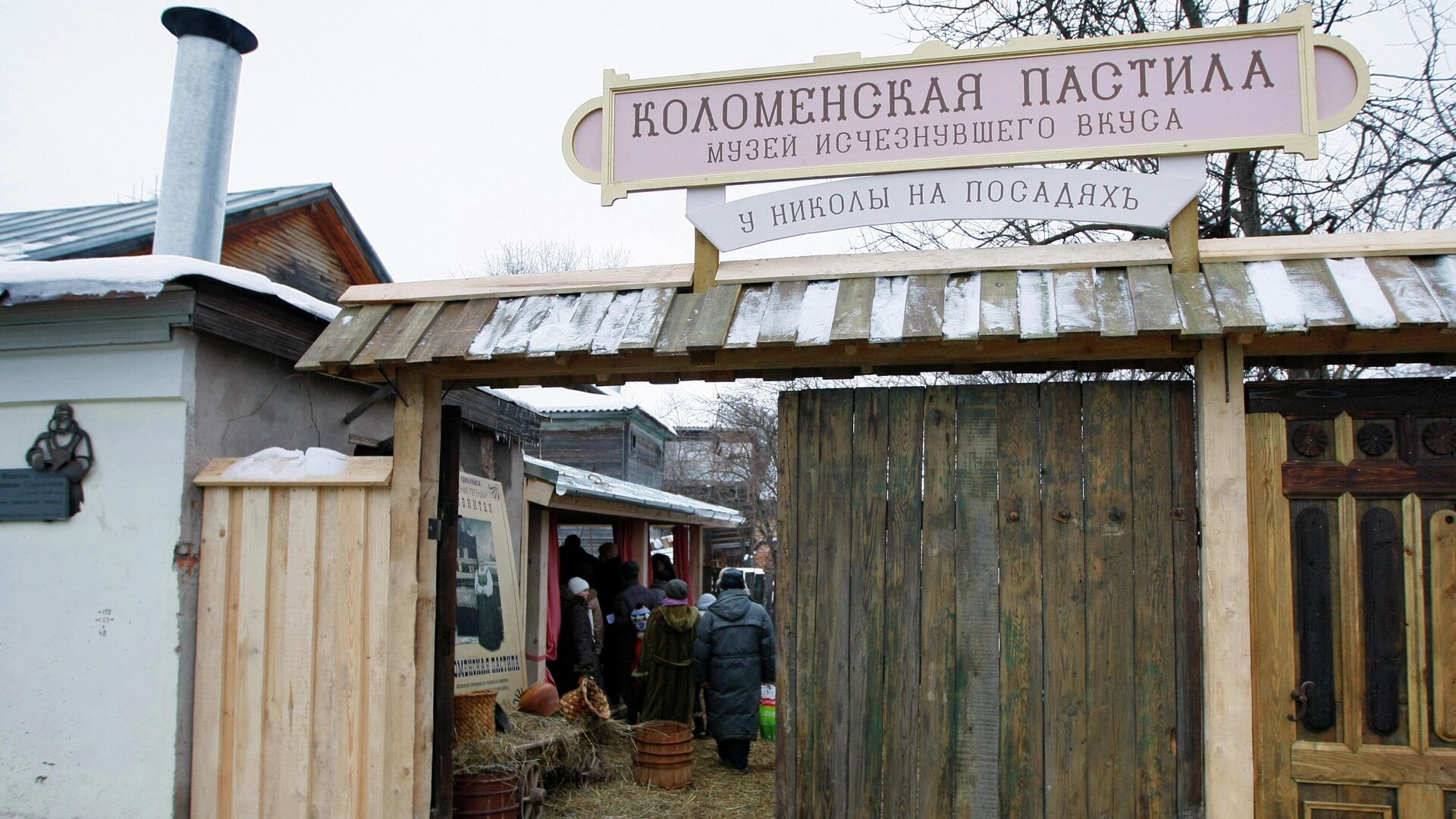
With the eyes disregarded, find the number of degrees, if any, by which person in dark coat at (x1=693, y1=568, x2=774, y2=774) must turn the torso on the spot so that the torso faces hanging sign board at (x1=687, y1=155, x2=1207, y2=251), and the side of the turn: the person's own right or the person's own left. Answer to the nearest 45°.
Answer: approximately 180°

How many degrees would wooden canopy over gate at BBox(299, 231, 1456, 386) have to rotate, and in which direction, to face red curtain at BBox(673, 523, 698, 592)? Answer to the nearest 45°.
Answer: approximately 180°

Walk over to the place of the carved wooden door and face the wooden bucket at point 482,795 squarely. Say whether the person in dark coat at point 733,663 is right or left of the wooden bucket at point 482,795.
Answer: right

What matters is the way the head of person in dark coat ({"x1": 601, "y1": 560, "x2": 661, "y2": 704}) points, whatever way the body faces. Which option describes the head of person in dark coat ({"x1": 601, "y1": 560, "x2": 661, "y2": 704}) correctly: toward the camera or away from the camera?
away from the camera

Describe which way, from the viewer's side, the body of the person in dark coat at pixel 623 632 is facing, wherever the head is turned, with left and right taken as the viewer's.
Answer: facing away from the viewer and to the right of the viewer

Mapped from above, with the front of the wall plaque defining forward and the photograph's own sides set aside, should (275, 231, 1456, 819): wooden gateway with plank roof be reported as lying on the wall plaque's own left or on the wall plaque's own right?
on the wall plaque's own left

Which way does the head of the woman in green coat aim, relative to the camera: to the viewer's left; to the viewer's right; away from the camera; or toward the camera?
away from the camera

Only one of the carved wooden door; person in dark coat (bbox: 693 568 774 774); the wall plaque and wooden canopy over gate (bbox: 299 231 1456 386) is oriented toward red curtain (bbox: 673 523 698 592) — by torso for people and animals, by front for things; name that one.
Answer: the person in dark coat

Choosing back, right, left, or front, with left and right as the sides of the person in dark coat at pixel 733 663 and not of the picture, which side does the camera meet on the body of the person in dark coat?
back
